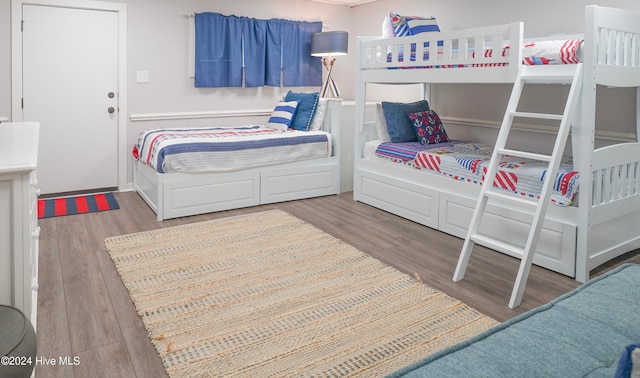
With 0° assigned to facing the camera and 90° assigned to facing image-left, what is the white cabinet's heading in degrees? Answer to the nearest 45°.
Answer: approximately 270°

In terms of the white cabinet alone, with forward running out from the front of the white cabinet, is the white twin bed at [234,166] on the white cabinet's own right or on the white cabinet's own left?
on the white cabinet's own left
